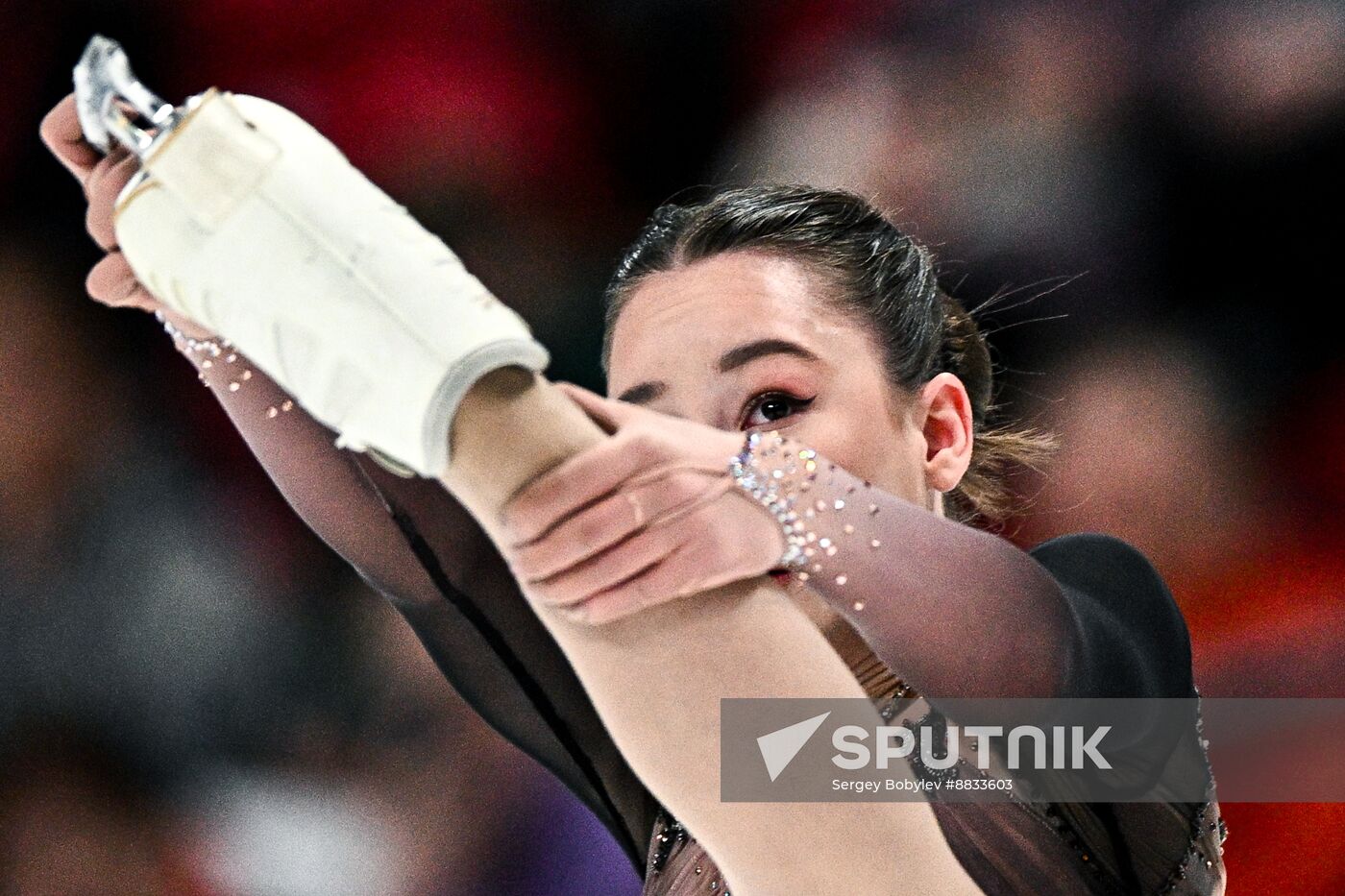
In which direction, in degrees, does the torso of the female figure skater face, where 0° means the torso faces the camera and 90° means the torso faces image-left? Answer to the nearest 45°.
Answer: approximately 45°

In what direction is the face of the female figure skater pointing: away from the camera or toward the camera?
toward the camera
